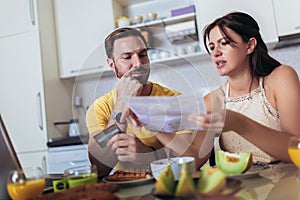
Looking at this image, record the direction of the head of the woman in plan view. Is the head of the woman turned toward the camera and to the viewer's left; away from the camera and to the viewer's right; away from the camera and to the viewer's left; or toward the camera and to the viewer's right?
toward the camera and to the viewer's left

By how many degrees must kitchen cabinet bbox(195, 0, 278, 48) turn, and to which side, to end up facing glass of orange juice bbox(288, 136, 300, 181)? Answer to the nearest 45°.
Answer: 0° — it already faces it

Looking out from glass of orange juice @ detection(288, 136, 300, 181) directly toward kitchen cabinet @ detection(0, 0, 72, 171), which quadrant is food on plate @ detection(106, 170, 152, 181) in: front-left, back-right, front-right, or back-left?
front-left

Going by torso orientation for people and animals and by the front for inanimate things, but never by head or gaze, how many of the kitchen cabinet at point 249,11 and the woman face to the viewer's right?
0

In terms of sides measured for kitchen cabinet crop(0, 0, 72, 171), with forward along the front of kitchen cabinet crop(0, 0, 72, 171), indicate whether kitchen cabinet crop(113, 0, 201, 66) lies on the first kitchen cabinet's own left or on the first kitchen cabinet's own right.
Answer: on the first kitchen cabinet's own left

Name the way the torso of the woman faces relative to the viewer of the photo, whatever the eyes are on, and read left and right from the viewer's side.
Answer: facing the viewer and to the left of the viewer

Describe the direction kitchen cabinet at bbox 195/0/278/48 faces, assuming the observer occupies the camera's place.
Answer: facing the viewer

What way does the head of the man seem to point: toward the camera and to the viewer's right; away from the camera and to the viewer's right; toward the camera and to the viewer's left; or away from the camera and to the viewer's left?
toward the camera and to the viewer's right

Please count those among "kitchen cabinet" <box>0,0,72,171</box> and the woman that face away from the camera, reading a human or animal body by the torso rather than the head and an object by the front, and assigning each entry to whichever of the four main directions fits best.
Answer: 0

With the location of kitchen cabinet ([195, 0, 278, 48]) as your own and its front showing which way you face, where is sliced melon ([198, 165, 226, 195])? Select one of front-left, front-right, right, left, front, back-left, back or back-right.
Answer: front

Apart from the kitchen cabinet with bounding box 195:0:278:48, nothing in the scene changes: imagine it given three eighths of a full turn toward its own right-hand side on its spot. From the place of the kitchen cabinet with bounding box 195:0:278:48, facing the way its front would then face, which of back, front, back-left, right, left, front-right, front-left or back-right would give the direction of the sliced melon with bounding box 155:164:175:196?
back-left

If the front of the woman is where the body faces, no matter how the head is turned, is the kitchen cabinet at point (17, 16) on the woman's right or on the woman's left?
on the woman's right

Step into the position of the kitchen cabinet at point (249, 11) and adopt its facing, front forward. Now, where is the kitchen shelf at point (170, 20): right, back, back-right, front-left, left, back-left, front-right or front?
right
